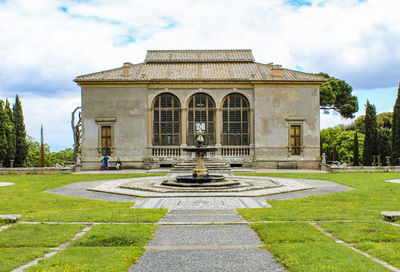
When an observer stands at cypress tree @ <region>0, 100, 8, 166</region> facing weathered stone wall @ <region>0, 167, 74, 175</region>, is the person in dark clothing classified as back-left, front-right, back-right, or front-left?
front-left

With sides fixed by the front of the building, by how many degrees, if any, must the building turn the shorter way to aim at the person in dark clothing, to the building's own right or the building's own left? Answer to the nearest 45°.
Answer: approximately 90° to the building's own right

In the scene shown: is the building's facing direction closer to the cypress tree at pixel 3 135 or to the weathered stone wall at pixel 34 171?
the weathered stone wall

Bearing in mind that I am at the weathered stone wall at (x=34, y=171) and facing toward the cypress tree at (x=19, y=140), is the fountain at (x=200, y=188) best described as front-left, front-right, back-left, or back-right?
back-right

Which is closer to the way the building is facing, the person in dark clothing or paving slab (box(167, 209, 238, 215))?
the paving slab

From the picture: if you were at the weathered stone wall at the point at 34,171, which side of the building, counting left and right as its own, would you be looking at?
right

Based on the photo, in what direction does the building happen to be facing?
toward the camera

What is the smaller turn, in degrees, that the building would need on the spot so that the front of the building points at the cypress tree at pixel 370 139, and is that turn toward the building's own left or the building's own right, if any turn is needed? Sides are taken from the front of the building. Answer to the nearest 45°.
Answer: approximately 135° to the building's own left

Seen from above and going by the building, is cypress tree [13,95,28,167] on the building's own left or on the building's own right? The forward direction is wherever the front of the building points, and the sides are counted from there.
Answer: on the building's own right

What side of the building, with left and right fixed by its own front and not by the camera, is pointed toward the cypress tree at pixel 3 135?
right

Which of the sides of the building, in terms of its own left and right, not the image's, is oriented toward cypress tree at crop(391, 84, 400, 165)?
left

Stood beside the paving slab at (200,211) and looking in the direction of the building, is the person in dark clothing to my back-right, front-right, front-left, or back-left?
front-left

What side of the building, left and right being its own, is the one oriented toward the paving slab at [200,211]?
front

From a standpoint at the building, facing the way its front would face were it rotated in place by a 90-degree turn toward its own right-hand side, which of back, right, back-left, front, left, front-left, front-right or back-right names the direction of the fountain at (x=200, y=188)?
left
